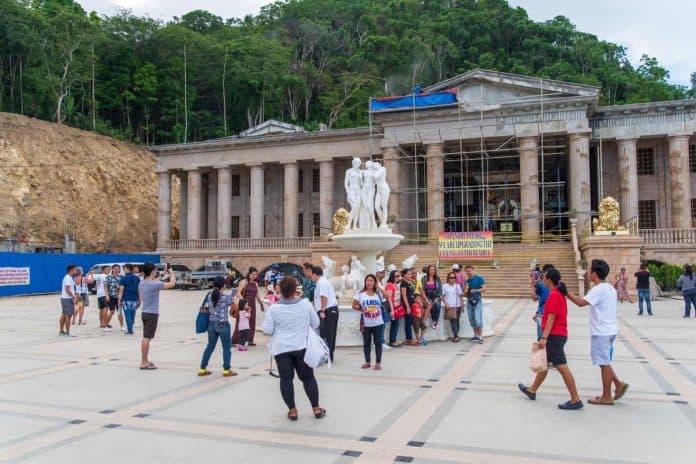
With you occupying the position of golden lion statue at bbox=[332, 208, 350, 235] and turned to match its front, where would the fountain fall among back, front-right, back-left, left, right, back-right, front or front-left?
front-left

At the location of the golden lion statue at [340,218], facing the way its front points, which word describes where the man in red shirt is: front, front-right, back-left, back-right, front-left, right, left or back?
front-left

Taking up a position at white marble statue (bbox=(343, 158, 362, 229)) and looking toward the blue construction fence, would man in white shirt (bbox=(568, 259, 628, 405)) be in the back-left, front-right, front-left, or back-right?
back-left

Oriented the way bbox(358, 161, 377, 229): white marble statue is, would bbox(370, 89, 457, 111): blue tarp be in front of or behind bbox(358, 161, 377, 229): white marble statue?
behind

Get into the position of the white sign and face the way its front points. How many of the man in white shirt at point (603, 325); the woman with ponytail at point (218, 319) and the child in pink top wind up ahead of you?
3

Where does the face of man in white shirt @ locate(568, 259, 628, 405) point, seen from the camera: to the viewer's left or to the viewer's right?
to the viewer's left

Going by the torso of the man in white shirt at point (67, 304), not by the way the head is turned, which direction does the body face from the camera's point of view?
to the viewer's right

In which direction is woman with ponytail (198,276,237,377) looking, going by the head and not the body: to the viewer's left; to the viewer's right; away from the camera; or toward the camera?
away from the camera

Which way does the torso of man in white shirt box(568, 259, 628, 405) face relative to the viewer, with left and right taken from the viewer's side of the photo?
facing to the left of the viewer

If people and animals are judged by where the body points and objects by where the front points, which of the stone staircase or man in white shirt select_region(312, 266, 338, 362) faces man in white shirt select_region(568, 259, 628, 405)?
the stone staircase
